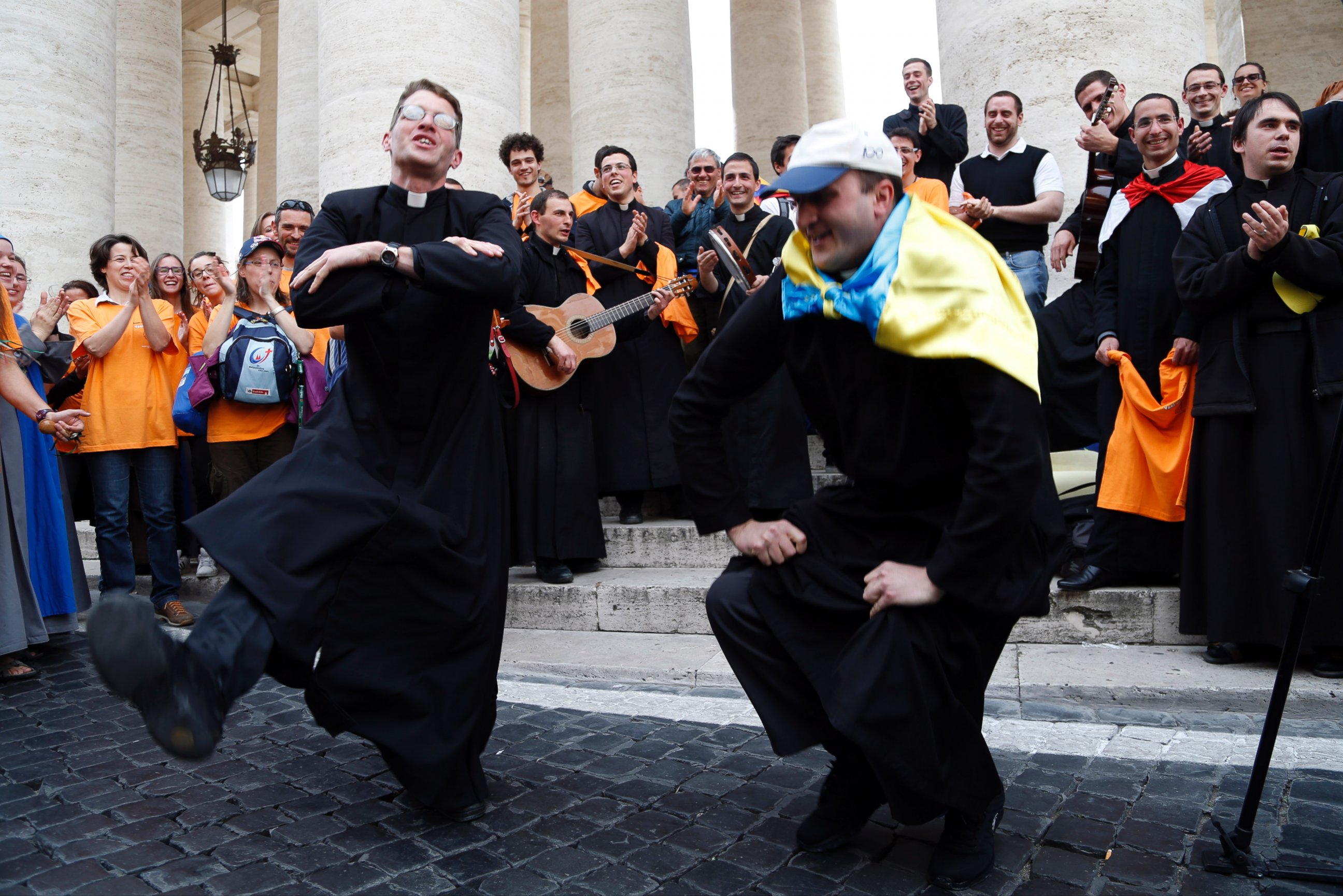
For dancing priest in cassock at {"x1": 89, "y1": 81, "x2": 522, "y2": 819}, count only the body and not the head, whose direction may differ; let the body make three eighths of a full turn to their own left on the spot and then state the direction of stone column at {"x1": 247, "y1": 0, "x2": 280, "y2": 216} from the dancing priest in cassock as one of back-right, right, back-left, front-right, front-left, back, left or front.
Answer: front-left

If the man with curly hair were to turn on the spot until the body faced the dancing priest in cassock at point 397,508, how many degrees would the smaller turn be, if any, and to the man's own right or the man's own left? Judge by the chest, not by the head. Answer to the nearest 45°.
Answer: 0° — they already face them

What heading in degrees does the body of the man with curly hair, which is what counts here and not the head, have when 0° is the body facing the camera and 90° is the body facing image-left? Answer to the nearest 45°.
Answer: approximately 0°

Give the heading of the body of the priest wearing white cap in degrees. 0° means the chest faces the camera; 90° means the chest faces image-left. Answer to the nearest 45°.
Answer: approximately 45°

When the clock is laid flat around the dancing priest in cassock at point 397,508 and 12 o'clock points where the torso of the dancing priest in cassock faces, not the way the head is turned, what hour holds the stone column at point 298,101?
The stone column is roughly at 6 o'clock from the dancing priest in cassock.

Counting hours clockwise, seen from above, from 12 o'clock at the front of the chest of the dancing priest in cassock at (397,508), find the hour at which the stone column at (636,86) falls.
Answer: The stone column is roughly at 7 o'clock from the dancing priest in cassock.

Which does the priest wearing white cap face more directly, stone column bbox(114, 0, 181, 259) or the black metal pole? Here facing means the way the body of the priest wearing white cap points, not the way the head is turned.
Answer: the stone column

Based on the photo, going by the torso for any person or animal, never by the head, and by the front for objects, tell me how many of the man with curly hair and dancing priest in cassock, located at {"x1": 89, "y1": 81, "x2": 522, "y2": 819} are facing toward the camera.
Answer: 2

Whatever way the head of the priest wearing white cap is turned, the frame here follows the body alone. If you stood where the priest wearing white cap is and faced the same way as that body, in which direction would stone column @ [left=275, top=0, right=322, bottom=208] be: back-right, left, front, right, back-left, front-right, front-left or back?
right

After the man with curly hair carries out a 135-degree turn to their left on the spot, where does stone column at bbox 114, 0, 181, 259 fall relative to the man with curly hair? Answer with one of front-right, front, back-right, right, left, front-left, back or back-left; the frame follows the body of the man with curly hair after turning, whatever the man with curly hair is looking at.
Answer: left
